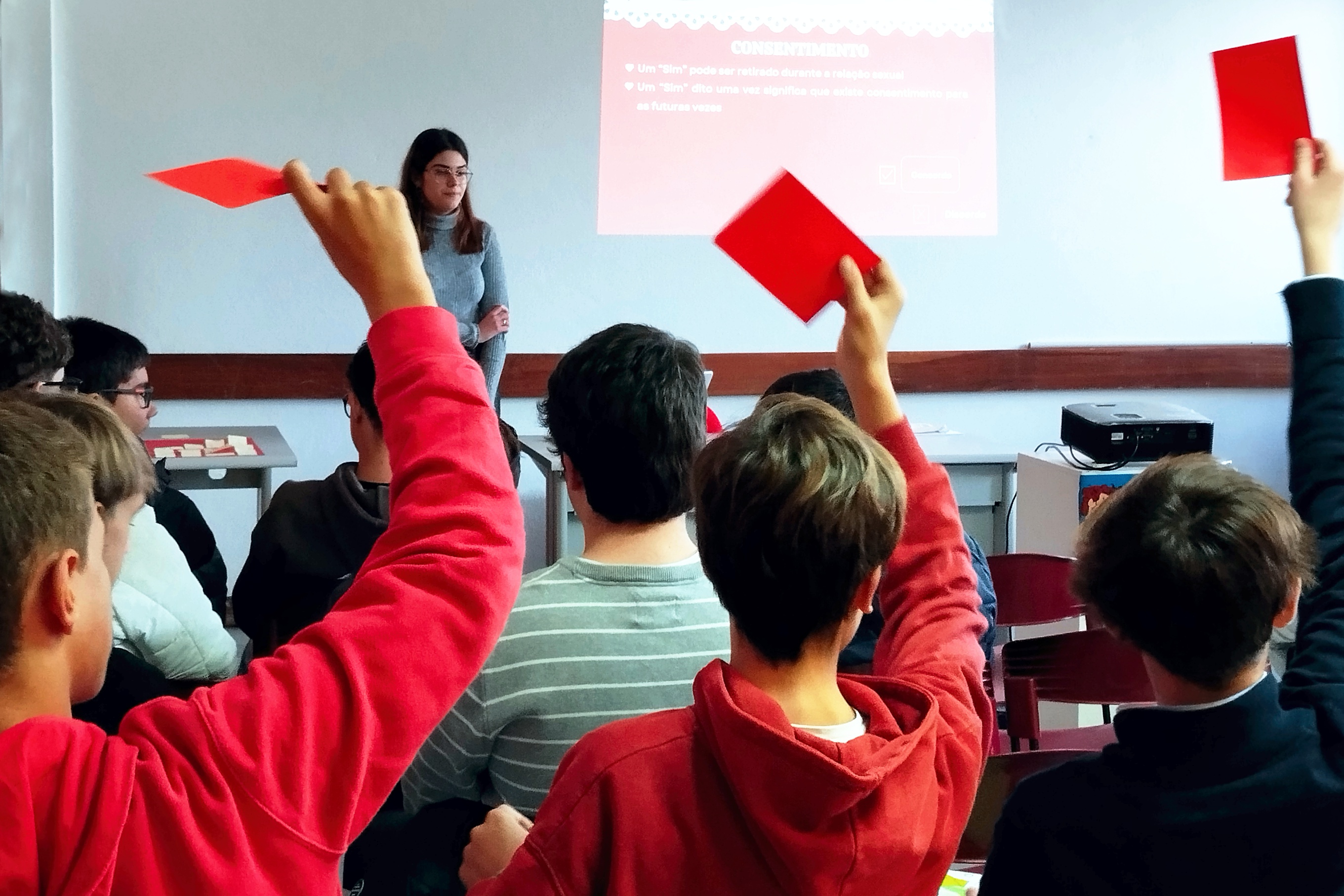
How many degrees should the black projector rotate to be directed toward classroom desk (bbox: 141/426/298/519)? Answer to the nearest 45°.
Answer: approximately 45° to its left

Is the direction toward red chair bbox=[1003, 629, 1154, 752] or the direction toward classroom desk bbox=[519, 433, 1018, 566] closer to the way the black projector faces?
the classroom desk

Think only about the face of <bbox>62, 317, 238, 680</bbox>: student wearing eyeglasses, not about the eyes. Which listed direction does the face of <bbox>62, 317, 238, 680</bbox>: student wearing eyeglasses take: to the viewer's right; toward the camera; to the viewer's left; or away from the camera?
to the viewer's right

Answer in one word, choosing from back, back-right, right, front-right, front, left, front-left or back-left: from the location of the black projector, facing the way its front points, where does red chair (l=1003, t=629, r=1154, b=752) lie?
back-left
